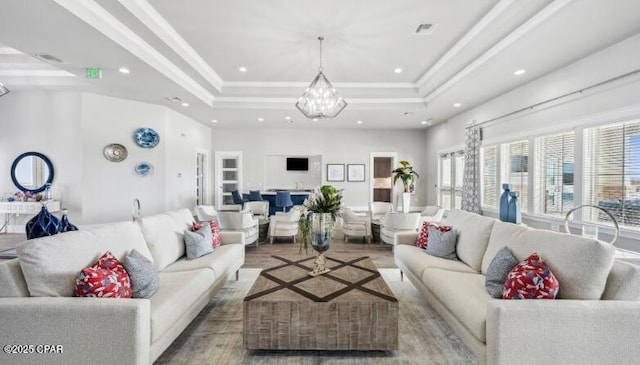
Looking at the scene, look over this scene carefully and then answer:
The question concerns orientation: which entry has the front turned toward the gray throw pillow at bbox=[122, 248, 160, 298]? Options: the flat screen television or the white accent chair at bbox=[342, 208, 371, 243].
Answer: the flat screen television

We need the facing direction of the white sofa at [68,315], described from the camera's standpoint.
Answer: facing the viewer and to the right of the viewer

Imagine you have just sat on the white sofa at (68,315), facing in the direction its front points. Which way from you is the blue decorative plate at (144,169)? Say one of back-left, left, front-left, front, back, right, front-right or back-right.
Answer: back-left

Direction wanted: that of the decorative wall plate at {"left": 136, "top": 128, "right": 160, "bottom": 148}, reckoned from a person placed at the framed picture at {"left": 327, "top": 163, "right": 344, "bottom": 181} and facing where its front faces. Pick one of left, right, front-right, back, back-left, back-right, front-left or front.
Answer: front-right

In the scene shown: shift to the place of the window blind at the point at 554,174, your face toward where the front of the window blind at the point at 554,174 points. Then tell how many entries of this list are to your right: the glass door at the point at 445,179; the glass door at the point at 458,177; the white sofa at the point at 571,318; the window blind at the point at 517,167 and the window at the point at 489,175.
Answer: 4

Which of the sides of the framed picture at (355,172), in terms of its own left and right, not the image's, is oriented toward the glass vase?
front

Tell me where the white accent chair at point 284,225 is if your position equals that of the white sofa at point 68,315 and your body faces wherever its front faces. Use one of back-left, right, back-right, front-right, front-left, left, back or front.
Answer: left

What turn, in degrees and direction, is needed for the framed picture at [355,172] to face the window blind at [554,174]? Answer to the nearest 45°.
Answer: approximately 45° to its left

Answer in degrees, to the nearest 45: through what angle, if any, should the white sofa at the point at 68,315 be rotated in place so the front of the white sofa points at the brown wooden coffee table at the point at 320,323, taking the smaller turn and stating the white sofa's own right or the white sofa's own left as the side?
approximately 45° to the white sofa's own left

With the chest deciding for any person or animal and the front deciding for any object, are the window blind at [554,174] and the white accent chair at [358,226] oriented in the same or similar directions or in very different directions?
very different directions

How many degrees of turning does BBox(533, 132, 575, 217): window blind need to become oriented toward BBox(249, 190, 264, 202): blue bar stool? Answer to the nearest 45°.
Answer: approximately 45° to its right

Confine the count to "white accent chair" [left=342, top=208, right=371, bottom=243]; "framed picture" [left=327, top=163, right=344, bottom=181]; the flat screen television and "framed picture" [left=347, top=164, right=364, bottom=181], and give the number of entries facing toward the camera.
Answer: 3

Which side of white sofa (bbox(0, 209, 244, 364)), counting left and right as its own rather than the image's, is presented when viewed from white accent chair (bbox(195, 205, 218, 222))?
left

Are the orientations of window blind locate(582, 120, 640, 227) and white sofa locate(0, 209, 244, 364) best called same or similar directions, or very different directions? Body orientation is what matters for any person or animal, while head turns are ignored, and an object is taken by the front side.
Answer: very different directions

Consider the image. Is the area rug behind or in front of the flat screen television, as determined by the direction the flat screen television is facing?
in front

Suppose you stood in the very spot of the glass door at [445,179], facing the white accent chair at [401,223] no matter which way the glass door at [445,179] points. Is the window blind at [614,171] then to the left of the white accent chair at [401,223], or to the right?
left
